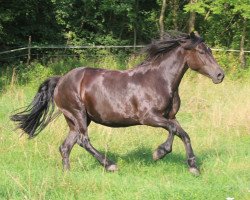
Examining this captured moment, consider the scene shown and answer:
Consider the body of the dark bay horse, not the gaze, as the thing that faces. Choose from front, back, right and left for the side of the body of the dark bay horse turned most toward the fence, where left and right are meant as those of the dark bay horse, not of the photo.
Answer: left

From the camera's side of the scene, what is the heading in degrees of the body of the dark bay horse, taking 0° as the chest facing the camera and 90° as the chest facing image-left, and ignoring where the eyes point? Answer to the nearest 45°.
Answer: approximately 270°
